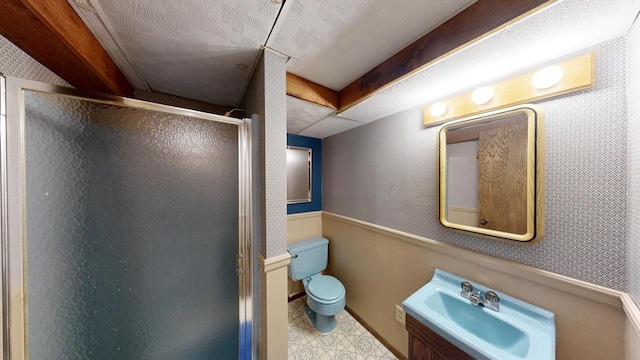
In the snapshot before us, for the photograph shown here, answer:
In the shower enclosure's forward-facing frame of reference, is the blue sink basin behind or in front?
in front

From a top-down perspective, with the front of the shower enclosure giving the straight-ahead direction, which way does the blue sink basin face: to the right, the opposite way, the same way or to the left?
to the right

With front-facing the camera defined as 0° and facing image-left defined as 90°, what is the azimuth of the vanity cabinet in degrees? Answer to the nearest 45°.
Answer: approximately 45°

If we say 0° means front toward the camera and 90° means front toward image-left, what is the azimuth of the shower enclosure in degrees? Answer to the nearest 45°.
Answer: approximately 315°

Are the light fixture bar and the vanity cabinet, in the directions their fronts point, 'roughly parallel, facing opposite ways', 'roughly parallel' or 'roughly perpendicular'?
roughly parallel

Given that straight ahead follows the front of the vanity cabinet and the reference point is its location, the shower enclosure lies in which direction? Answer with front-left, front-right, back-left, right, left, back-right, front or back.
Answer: front

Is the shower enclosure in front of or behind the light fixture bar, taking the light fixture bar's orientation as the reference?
in front

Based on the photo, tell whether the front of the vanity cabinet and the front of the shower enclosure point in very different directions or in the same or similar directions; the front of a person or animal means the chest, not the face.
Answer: very different directions

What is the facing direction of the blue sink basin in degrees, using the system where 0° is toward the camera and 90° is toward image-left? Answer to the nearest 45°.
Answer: approximately 45°
